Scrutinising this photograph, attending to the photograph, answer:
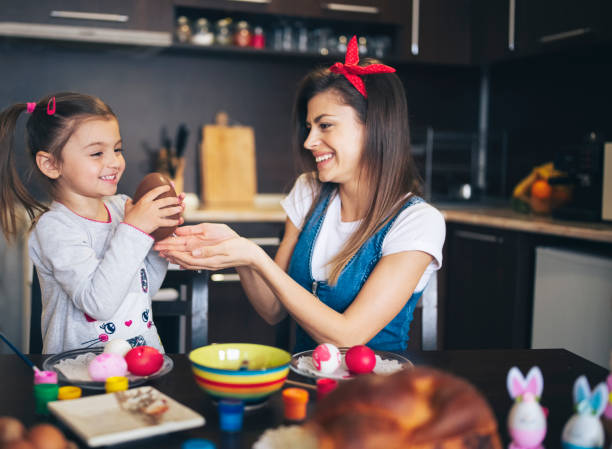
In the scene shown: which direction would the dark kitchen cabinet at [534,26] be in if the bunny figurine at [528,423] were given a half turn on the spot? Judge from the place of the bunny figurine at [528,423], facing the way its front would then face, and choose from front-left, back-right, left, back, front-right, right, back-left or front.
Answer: front

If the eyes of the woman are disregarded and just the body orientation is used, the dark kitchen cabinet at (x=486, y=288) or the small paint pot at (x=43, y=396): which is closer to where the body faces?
the small paint pot

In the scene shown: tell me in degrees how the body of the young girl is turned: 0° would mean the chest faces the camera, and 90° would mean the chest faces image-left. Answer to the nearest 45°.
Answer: approximately 315°

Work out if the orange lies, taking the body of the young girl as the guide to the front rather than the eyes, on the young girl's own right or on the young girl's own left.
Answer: on the young girl's own left

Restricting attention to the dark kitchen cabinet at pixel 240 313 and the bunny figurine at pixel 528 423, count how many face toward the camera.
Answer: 2

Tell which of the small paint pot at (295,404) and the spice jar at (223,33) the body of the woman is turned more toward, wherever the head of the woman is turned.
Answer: the small paint pot

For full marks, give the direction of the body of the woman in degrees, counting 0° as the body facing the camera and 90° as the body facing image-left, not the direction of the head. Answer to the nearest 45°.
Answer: approximately 45°
